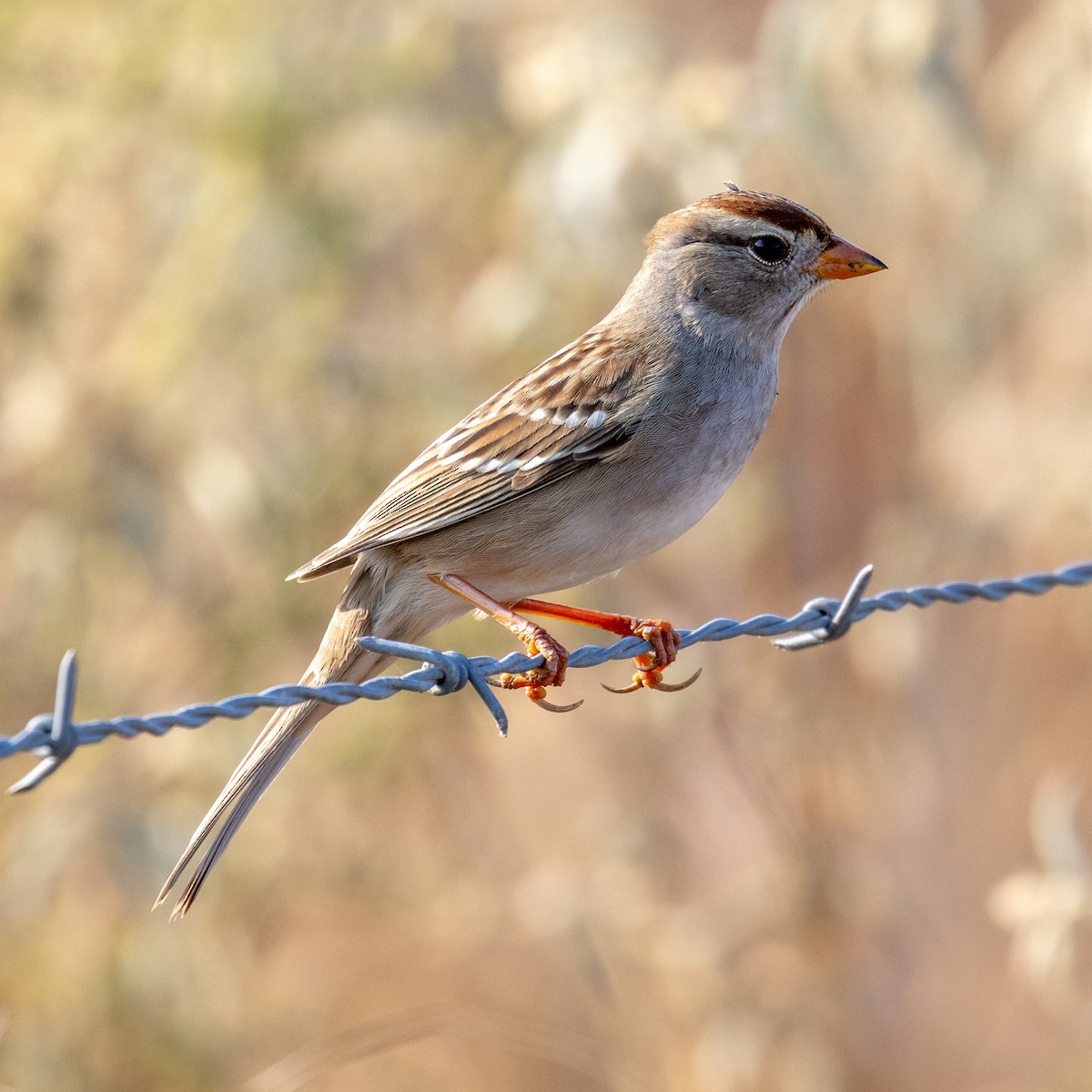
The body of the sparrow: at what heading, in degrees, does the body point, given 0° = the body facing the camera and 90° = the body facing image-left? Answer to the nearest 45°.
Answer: approximately 270°
